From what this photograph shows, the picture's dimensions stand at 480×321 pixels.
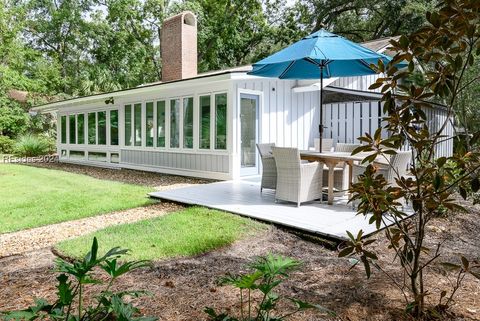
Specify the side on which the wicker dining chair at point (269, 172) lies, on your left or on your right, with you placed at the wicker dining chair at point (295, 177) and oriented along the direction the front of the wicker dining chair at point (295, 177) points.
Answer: on your left

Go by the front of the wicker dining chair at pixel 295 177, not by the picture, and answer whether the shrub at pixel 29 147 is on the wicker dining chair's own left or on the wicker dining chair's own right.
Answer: on the wicker dining chair's own left

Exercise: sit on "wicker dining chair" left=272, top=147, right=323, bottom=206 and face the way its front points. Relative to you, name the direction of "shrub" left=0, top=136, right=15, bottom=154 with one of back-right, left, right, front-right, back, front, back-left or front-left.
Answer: left

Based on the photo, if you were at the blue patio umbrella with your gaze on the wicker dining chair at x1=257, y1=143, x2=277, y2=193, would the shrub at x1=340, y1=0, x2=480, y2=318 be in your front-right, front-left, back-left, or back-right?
back-left

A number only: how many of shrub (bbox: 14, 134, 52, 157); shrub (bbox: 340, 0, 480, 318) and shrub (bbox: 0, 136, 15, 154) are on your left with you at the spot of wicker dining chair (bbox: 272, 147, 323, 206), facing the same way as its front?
2

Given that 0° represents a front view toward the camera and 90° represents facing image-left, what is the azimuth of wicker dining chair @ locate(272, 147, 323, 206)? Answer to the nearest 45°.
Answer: approximately 225°
